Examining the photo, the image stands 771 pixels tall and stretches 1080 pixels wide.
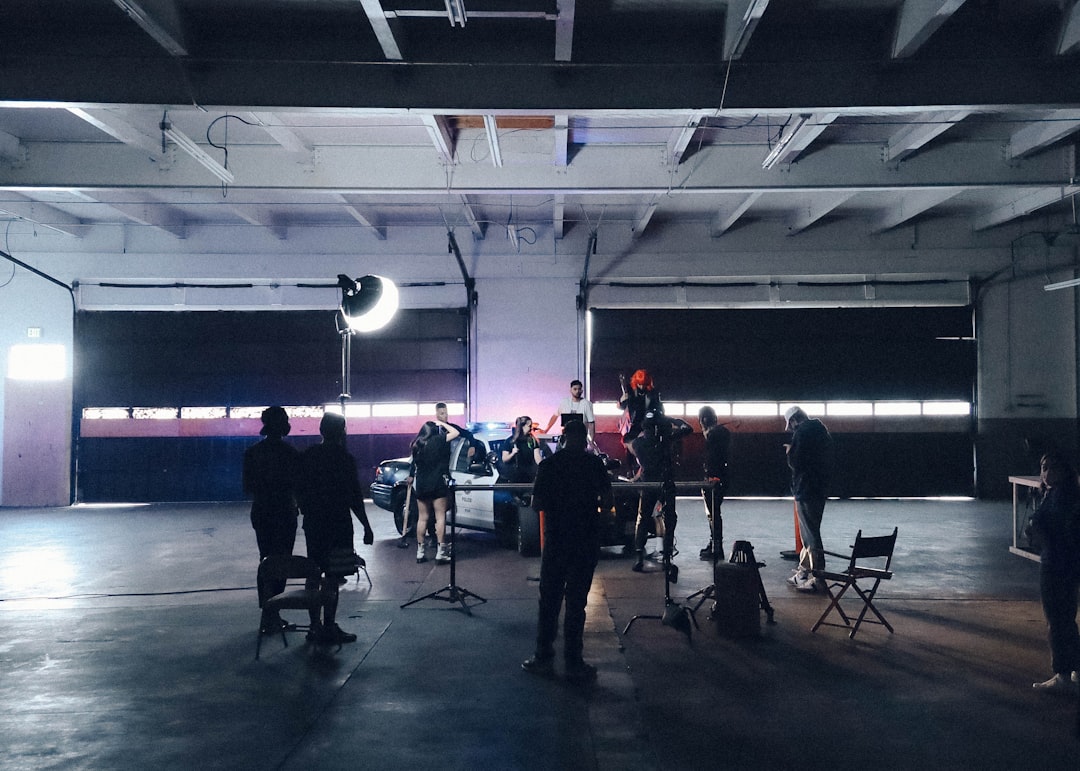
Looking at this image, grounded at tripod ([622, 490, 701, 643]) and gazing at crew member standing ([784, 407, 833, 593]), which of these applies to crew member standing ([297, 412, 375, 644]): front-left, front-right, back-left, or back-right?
back-left

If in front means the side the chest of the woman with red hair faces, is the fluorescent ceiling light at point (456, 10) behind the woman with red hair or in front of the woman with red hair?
in front

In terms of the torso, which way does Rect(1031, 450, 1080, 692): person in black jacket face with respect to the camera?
to the viewer's left

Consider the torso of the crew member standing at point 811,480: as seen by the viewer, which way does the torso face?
to the viewer's left

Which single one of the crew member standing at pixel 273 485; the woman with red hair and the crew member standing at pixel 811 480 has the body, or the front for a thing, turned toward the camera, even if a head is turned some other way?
the woman with red hair

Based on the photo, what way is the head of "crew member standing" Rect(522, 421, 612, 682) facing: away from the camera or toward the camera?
away from the camera

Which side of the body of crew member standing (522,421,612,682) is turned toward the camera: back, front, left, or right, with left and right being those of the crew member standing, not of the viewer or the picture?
back

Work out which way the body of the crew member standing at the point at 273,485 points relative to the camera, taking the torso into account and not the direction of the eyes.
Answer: away from the camera

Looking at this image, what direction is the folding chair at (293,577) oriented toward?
away from the camera

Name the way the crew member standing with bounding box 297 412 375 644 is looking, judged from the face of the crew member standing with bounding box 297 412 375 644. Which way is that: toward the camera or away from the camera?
away from the camera

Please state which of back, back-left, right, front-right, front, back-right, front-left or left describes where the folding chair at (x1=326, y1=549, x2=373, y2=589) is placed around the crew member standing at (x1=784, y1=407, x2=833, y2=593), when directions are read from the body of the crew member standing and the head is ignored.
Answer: front-left

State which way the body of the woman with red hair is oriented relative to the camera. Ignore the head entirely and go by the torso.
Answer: toward the camera

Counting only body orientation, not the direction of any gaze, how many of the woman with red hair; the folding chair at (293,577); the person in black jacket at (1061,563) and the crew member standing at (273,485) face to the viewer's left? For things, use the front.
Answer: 1

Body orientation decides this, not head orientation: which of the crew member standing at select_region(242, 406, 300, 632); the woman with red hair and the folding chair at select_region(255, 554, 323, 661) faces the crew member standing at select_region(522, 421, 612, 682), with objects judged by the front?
the woman with red hair

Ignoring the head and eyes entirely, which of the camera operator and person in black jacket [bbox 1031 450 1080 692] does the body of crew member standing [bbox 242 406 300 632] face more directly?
the camera operator

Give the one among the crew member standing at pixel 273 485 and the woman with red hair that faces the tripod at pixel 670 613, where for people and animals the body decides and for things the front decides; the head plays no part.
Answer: the woman with red hair

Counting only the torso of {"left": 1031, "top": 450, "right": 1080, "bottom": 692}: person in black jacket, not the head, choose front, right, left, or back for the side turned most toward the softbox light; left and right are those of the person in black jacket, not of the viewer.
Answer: front
